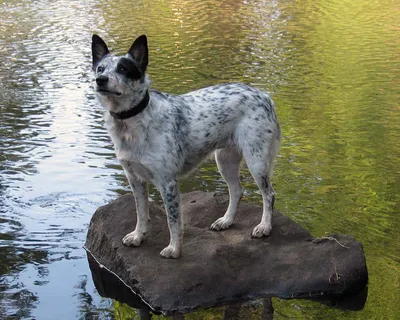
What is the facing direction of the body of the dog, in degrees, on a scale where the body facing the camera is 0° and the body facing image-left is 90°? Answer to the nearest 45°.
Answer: approximately 45°
